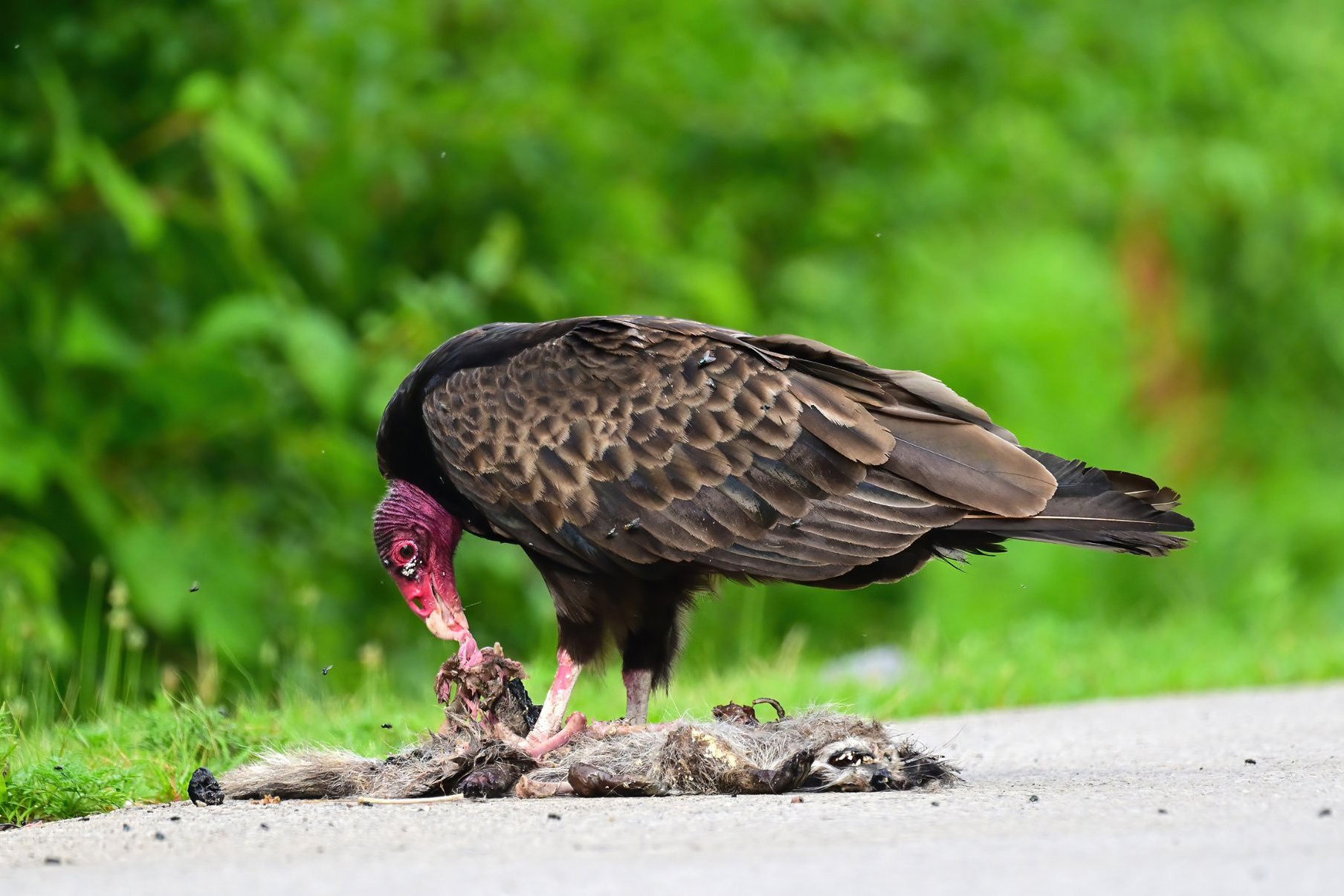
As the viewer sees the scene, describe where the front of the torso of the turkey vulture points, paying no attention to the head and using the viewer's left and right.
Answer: facing to the left of the viewer
